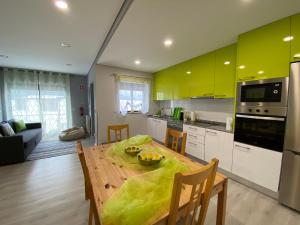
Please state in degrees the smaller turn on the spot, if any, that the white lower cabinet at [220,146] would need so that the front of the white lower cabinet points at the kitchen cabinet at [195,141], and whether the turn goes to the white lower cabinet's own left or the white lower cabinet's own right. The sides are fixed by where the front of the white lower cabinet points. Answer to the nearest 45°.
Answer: approximately 90° to the white lower cabinet's own right

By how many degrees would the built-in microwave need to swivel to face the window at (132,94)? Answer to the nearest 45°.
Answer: approximately 45° to its right

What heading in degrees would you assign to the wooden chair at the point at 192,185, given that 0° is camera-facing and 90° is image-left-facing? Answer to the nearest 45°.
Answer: approximately 135°

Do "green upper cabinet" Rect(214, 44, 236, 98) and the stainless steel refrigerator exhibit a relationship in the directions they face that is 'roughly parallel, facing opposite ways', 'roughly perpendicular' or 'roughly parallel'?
roughly parallel

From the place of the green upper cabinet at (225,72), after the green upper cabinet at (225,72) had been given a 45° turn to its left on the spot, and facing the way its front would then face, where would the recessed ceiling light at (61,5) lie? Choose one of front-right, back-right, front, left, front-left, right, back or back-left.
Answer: front-right

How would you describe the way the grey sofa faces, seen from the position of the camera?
facing to the right of the viewer

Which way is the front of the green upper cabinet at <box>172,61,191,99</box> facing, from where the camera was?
facing the viewer and to the left of the viewer

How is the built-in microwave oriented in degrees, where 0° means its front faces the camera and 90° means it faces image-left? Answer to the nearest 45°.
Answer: approximately 45°

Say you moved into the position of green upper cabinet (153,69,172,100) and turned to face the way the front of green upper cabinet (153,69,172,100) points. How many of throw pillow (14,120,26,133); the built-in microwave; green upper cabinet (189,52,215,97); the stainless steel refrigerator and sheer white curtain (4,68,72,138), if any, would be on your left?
3

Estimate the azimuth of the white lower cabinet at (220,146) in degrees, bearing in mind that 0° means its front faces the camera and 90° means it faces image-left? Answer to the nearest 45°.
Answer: approximately 45°

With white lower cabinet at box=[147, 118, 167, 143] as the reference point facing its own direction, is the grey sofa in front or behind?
in front

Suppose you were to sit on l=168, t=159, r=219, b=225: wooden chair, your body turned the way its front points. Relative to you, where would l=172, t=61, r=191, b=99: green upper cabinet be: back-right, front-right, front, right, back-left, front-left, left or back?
front-right

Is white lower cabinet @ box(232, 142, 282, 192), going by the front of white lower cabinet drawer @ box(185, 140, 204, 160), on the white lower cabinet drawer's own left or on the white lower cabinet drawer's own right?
on the white lower cabinet drawer's own left

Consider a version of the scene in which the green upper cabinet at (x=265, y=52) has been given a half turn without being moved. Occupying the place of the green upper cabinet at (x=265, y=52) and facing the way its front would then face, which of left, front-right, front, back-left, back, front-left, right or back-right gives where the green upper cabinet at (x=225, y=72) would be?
left

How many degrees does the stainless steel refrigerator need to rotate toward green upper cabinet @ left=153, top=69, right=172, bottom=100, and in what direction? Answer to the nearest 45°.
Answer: approximately 45° to its right

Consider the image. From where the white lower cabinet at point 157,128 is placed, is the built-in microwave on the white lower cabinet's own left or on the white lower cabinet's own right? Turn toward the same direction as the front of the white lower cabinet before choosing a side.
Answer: on the white lower cabinet's own left

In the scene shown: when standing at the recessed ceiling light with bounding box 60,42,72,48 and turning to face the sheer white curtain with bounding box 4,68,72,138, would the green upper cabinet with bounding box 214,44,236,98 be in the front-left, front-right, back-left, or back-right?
back-right

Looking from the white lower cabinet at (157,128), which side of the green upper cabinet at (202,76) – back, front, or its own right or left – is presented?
right

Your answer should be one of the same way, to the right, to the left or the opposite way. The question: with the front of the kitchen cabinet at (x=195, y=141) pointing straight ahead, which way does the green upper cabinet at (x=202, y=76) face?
the same way

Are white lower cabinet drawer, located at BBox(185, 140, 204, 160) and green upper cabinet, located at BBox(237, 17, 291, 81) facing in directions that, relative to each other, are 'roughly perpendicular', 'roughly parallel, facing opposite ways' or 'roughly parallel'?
roughly parallel
